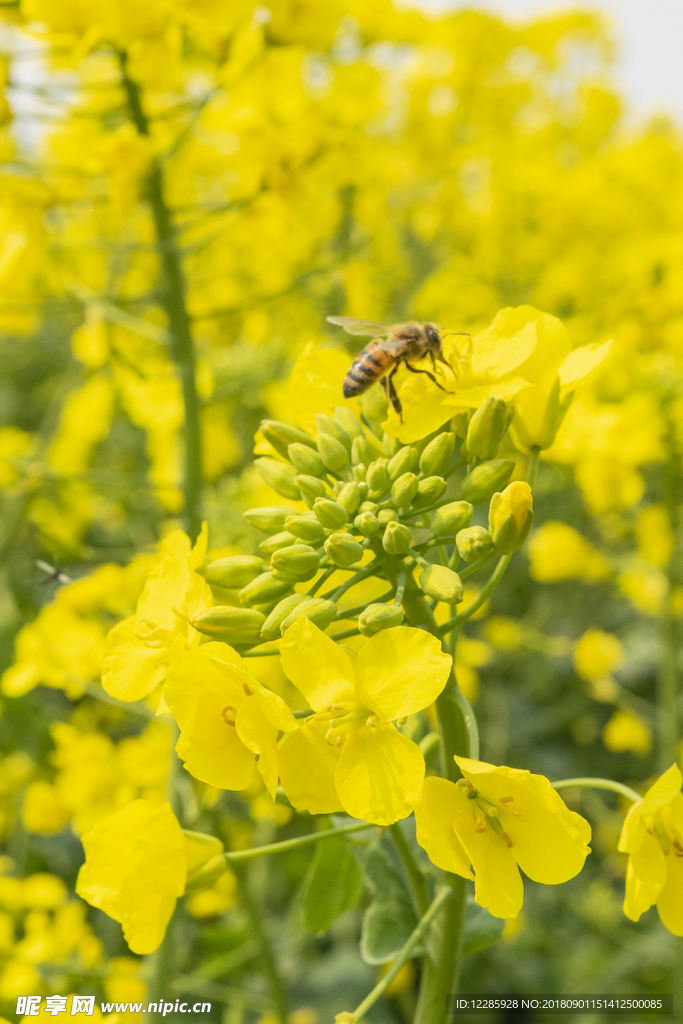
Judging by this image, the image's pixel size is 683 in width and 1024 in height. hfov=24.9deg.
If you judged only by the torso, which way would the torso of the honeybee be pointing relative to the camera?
to the viewer's right

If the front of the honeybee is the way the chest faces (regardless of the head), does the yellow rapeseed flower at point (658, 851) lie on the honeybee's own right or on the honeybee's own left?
on the honeybee's own right
